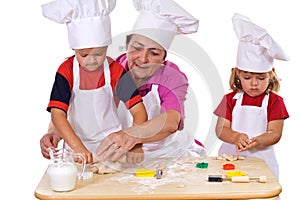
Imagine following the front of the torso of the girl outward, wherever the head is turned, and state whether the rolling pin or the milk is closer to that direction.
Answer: the rolling pin

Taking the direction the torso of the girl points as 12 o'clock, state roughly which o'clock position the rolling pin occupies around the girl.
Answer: The rolling pin is roughly at 12 o'clock from the girl.

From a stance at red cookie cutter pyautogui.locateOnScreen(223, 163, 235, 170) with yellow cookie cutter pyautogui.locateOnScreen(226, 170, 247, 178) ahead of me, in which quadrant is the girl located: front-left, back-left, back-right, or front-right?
back-left

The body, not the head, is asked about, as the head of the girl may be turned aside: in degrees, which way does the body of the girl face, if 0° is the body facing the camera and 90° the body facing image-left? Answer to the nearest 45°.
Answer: approximately 0°

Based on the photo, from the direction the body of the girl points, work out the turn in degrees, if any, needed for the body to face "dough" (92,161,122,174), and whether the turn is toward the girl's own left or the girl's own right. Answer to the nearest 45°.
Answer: approximately 45° to the girl's own right

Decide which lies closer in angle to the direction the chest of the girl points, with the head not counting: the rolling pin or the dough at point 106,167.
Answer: the rolling pin
